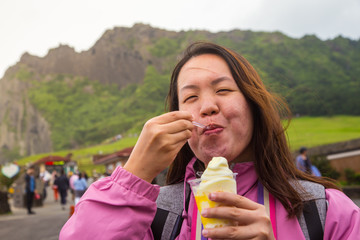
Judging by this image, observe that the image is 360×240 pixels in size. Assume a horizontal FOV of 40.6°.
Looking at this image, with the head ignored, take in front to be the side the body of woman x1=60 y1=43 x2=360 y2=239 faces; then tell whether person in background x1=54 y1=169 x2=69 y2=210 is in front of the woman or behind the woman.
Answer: behind

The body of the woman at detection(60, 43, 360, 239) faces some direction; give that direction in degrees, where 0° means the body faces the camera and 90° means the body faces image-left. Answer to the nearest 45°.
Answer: approximately 0°
